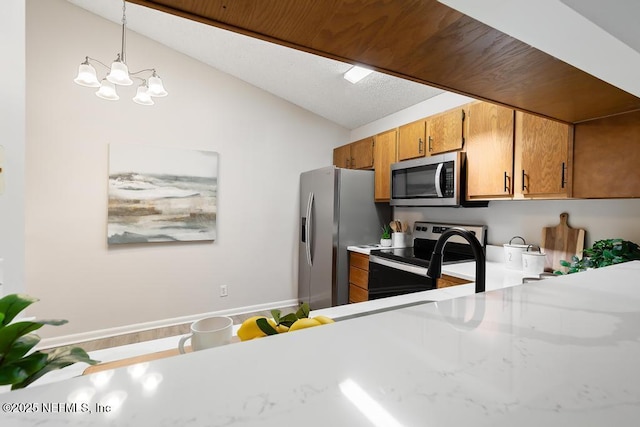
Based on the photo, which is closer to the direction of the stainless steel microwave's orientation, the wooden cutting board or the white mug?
the white mug

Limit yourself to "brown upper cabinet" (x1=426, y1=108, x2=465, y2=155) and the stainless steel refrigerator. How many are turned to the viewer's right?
0

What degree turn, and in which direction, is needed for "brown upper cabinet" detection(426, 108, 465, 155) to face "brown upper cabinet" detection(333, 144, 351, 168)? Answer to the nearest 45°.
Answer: approximately 90° to its right

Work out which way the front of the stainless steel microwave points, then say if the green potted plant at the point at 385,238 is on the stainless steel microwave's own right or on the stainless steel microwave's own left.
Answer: on the stainless steel microwave's own right

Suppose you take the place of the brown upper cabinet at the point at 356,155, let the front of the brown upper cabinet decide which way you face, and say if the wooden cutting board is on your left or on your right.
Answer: on your left

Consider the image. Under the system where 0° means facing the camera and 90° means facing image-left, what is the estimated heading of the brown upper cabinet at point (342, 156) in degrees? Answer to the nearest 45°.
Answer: approximately 45°

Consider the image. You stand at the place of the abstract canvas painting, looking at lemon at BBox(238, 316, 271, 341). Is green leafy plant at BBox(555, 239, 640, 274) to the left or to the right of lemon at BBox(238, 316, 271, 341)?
left

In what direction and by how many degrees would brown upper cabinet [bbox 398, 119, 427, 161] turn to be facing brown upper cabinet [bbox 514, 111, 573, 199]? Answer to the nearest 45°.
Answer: approximately 90° to its left

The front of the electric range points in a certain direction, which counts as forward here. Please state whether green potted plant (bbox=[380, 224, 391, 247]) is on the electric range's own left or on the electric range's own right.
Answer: on the electric range's own right
